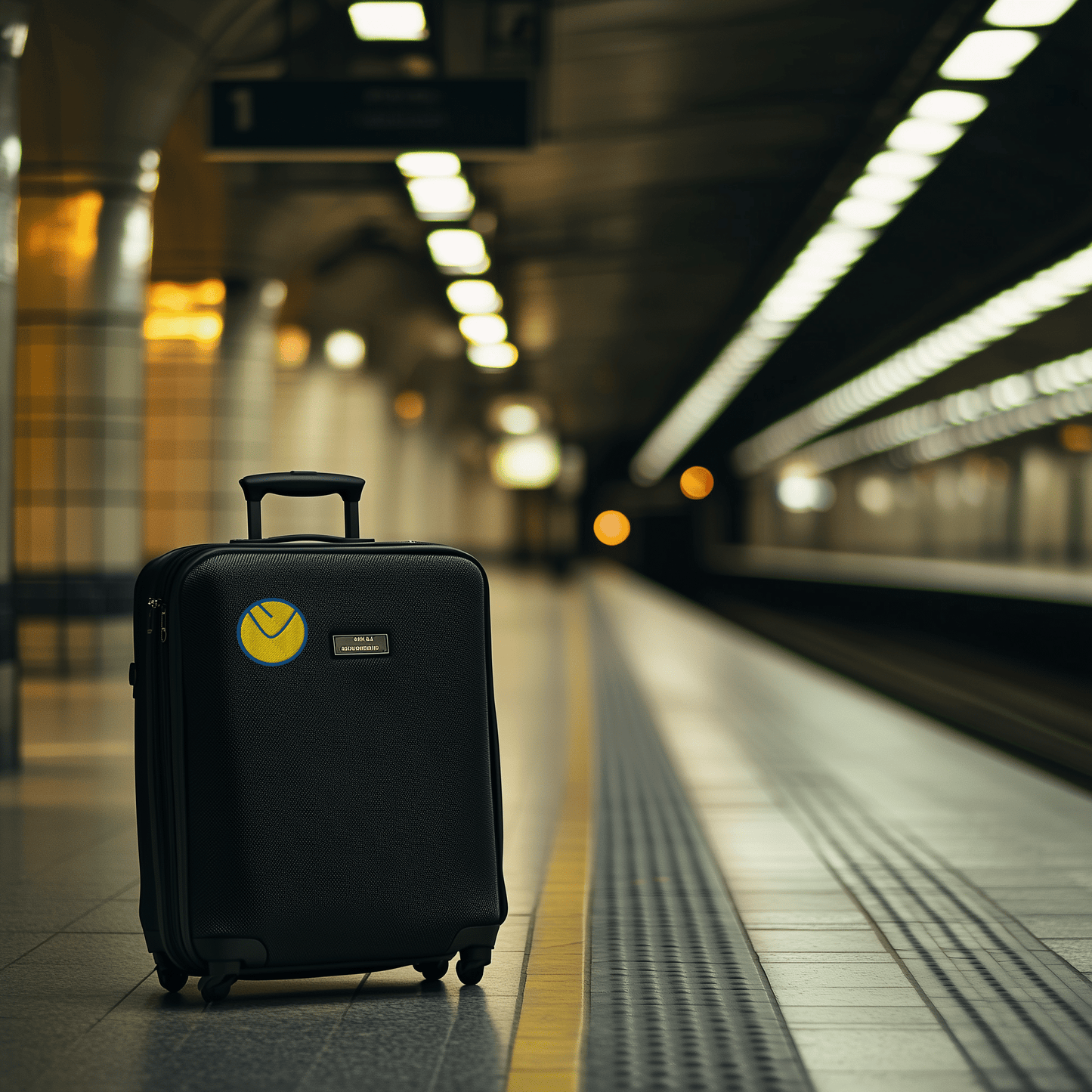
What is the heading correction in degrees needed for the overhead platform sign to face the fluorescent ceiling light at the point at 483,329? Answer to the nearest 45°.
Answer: approximately 180°

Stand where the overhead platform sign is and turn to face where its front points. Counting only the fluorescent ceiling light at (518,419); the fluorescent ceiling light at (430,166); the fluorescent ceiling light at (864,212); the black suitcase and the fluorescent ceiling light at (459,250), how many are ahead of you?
1

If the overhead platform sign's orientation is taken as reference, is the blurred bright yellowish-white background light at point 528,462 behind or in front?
behind

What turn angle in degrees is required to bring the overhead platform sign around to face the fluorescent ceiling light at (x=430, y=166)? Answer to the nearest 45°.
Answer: approximately 180°

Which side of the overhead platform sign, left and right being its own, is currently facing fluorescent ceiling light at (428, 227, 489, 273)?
back

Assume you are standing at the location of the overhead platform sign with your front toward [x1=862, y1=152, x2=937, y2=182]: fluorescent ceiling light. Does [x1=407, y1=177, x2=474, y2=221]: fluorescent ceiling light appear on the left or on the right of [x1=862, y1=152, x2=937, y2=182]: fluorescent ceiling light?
left

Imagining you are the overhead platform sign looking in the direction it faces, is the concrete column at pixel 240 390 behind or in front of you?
behind

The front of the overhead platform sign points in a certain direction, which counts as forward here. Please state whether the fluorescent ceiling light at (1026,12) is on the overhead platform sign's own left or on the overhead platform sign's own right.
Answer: on the overhead platform sign's own left

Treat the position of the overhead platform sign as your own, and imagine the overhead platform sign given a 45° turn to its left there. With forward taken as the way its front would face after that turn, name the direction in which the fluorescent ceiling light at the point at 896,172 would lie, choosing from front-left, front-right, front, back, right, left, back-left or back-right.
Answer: left

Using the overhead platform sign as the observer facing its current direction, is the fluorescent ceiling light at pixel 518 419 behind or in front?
behind

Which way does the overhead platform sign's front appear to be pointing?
toward the camera

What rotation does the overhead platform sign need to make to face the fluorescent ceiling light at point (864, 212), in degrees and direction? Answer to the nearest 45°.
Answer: approximately 135° to its left

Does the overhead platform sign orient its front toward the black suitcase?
yes

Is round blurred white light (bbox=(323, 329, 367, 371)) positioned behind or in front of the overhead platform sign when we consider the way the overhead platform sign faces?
behind

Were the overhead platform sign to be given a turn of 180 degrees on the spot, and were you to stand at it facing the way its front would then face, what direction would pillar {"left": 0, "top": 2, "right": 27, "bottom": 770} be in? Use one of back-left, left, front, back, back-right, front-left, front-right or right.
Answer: back-left

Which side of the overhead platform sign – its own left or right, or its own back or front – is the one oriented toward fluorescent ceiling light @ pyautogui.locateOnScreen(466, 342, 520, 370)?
back

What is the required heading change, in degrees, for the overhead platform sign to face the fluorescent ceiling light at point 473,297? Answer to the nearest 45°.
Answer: approximately 180°
